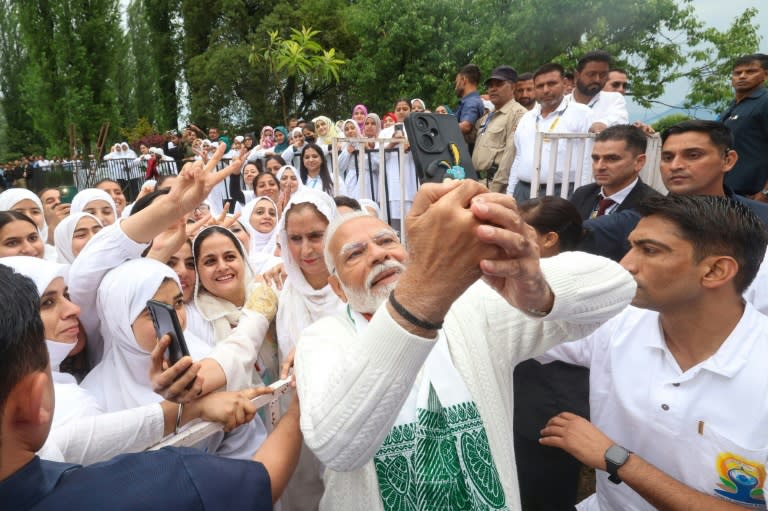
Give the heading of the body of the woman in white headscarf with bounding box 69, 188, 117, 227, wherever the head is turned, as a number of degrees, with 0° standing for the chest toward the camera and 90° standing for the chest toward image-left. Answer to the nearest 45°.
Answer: approximately 315°

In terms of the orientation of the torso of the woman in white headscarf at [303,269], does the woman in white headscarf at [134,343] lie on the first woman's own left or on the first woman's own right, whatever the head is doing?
on the first woman's own right

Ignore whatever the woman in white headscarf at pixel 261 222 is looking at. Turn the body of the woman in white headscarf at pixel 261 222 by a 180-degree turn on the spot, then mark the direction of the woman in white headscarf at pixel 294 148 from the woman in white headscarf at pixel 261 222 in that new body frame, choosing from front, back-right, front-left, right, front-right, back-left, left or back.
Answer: front-right

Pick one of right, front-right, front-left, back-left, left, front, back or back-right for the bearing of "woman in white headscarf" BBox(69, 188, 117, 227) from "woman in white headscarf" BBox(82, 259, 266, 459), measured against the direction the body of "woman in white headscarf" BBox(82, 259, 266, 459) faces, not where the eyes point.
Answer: back-left

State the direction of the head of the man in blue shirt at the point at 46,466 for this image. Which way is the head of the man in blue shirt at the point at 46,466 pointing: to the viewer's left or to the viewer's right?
to the viewer's right

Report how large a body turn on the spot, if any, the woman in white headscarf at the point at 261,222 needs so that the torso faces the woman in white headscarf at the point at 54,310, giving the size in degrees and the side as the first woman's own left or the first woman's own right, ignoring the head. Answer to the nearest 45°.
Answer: approximately 45° to the first woman's own right

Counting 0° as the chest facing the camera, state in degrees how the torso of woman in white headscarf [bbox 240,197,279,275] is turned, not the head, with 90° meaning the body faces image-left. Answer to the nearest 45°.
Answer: approximately 315°

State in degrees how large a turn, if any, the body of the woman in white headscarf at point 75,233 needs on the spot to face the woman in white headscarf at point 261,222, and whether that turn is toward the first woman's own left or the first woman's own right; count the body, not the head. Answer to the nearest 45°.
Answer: approximately 90° to the first woman's own left
